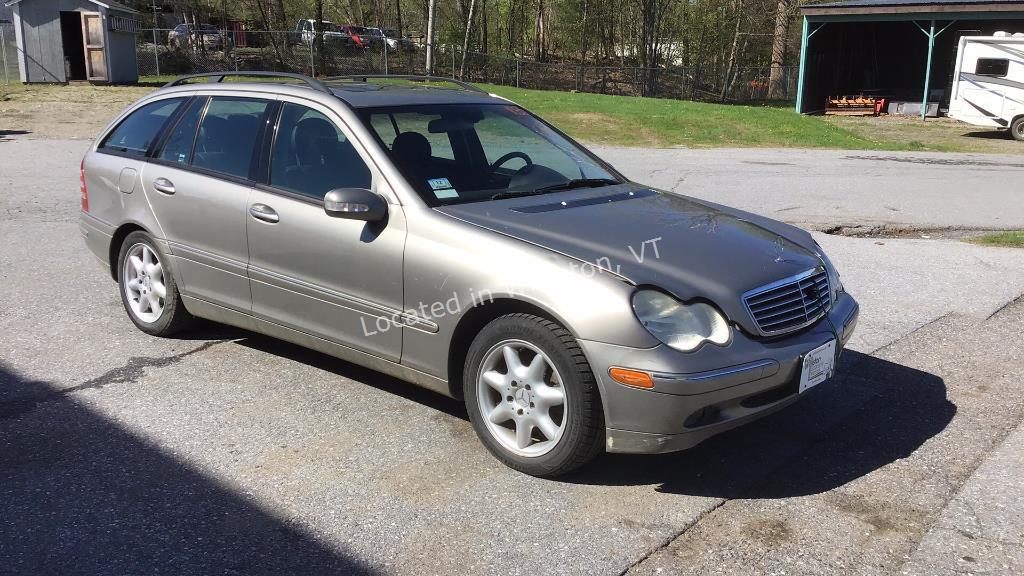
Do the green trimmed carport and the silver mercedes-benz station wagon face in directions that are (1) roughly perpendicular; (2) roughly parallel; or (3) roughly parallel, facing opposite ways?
roughly perpendicular

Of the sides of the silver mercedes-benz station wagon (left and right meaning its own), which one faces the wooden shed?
back

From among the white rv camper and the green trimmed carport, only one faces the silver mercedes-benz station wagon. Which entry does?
the green trimmed carport

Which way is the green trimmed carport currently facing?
toward the camera

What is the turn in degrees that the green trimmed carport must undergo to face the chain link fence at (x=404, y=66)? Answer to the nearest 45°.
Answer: approximately 90° to its right

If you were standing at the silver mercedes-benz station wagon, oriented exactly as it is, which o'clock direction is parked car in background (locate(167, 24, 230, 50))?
The parked car in background is roughly at 7 o'clock from the silver mercedes-benz station wagon.

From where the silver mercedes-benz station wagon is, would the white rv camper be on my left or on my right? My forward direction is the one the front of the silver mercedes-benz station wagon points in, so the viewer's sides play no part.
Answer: on my left

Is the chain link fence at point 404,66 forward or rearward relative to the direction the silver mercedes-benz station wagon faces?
rearward

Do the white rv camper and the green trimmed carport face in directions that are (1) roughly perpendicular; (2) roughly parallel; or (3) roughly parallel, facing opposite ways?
roughly perpendicular
